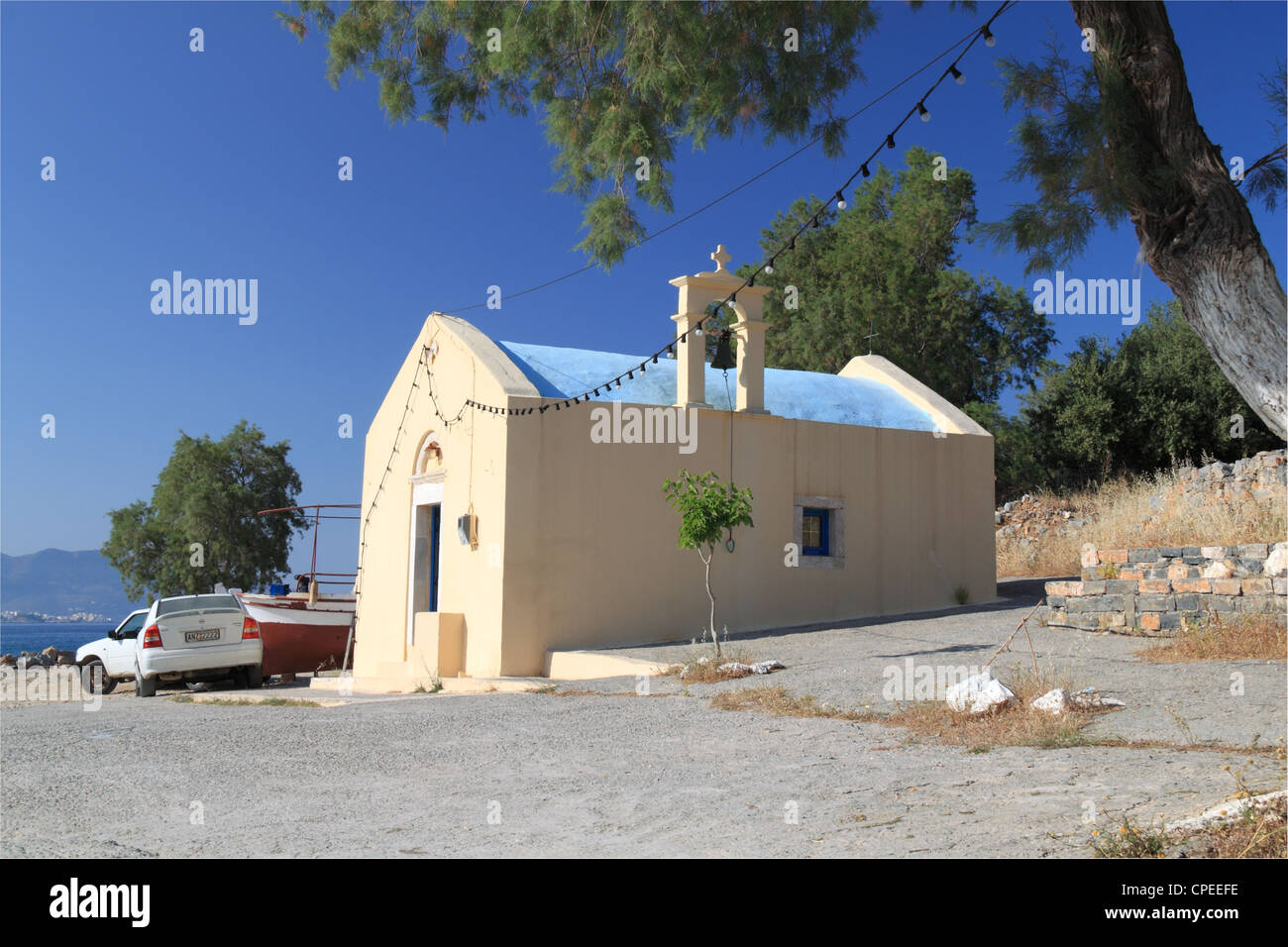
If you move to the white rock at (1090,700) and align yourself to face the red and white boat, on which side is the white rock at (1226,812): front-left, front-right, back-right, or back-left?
back-left

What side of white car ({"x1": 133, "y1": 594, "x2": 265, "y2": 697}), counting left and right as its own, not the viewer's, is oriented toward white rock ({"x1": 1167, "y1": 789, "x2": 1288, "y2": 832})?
back

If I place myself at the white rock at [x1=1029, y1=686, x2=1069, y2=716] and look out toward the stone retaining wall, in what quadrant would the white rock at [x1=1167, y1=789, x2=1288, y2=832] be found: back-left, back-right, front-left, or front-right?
back-right

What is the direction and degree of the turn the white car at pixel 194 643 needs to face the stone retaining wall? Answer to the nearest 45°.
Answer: approximately 135° to its right

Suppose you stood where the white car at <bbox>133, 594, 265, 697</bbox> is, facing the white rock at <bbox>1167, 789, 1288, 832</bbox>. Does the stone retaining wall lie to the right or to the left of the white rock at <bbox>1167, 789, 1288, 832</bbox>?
left

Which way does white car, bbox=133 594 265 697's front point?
away from the camera
